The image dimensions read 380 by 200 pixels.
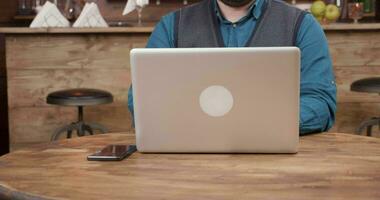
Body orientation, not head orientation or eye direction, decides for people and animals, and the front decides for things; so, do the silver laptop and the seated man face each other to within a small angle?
yes

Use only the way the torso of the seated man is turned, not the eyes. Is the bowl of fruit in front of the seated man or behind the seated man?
behind

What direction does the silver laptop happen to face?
away from the camera

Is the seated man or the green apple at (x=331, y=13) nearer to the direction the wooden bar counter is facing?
the seated man

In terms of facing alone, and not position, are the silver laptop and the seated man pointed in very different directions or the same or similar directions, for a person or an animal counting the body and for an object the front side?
very different directions

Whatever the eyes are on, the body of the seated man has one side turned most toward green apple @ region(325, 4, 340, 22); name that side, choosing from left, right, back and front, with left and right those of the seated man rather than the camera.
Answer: back

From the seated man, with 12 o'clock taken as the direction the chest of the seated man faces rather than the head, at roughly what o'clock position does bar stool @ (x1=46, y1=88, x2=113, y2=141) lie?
The bar stool is roughly at 5 o'clock from the seated man.

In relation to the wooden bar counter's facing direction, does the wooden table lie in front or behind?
in front

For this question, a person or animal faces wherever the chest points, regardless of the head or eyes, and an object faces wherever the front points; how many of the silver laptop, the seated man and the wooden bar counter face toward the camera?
2

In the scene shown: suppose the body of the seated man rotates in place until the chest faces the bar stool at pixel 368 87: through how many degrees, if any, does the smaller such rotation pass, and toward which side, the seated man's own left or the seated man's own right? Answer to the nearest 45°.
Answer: approximately 135° to the seated man's own left

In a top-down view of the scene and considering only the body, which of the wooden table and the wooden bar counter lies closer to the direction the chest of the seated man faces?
the wooden table

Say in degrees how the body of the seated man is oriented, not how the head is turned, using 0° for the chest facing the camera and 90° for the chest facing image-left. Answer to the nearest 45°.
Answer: approximately 0°
